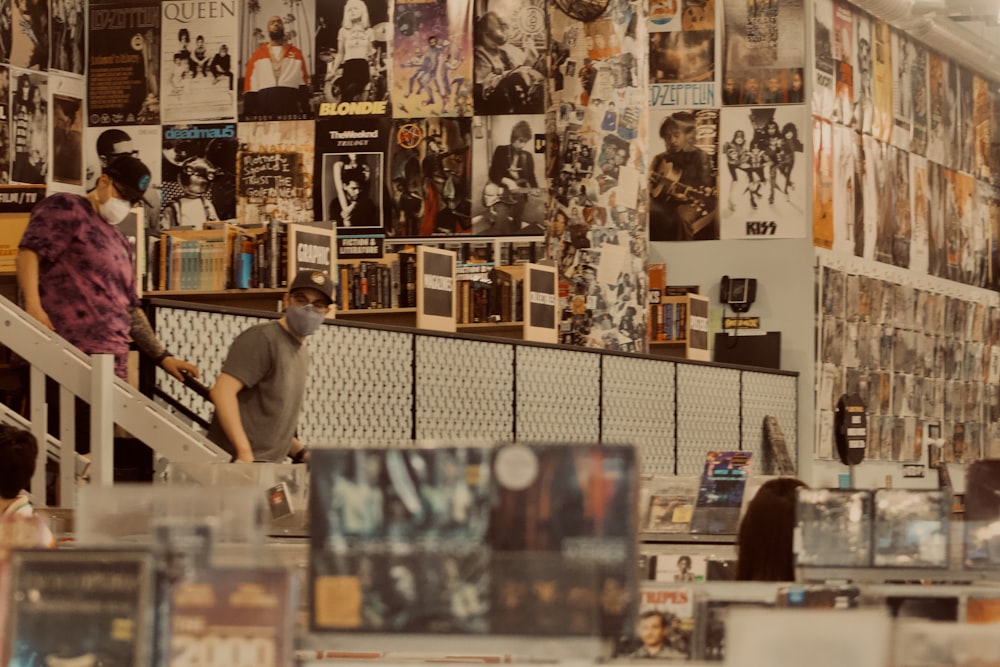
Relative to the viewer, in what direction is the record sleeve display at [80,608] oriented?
toward the camera

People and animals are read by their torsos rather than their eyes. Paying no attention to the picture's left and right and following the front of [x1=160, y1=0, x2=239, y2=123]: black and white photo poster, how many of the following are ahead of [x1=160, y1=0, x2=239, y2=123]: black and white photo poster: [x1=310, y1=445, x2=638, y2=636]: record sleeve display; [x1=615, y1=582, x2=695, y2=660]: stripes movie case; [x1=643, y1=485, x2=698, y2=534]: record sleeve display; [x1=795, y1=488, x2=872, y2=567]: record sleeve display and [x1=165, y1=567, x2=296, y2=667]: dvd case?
5

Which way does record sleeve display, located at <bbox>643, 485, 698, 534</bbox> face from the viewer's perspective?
toward the camera

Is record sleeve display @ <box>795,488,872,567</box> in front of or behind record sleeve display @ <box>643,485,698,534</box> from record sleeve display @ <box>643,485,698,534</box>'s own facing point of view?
in front

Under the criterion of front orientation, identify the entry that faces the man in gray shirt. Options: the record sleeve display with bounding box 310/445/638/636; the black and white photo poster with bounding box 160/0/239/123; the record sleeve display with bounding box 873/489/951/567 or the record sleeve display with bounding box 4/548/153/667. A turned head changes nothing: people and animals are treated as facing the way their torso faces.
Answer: the black and white photo poster

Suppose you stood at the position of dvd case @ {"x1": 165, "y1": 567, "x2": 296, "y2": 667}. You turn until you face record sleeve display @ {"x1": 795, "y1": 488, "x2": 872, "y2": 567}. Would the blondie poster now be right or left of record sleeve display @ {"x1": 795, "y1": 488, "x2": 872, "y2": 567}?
left

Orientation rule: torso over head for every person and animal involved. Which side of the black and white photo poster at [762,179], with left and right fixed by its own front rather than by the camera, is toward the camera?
front

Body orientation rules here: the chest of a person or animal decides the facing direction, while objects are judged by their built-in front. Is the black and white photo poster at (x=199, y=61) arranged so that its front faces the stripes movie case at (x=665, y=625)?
yes

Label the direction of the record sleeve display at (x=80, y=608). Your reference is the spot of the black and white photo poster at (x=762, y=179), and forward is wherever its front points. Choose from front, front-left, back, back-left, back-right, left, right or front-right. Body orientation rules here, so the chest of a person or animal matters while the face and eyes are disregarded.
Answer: front

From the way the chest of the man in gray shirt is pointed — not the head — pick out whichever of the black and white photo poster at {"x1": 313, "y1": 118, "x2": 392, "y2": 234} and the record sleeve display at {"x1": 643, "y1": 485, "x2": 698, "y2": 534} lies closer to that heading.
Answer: the record sleeve display
